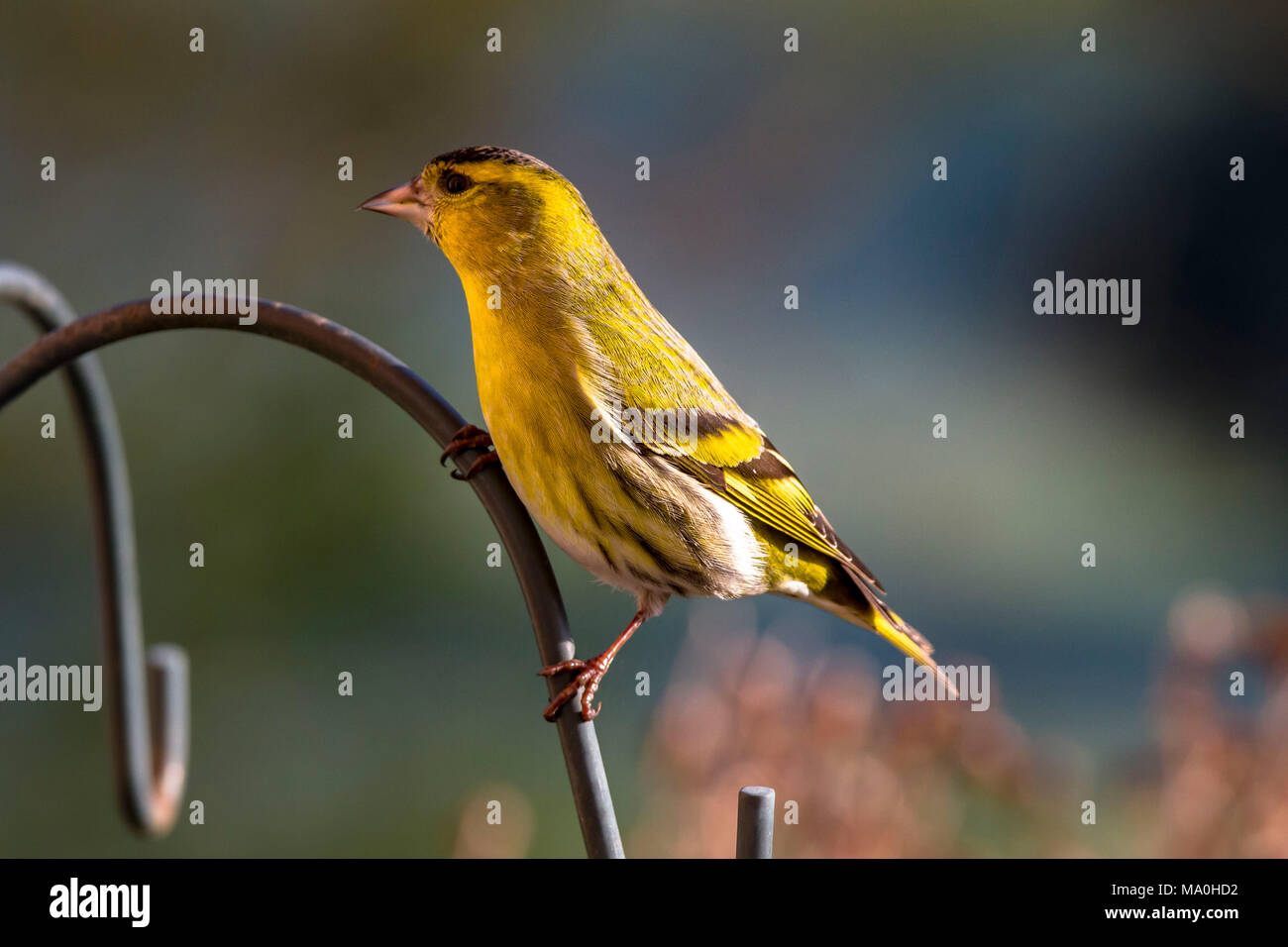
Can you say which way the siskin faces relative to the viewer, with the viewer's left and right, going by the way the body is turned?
facing to the left of the viewer

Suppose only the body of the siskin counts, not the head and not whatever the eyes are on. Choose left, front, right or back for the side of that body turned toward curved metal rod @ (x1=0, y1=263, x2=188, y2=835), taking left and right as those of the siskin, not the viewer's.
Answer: front
